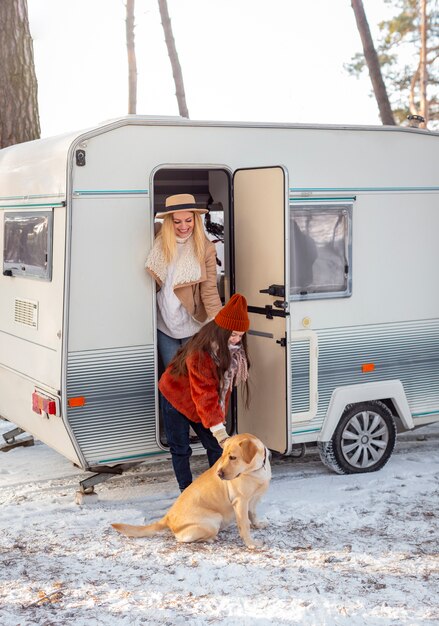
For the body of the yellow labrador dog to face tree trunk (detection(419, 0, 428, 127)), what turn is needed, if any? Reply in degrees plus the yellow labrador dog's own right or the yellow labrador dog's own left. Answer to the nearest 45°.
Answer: approximately 90° to the yellow labrador dog's own left

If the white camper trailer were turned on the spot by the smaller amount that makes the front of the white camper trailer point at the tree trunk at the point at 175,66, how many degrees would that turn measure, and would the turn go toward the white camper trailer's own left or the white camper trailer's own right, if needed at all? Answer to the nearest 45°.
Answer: approximately 45° to the white camper trailer's own left

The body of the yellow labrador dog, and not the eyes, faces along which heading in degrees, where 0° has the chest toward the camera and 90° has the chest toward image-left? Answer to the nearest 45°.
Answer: approximately 270°

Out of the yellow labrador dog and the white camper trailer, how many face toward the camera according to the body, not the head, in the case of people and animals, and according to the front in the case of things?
0

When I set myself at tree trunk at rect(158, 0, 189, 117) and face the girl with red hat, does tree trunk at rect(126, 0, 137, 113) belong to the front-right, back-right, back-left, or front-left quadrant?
back-right

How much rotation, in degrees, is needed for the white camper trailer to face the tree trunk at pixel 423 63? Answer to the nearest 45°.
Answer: approximately 45° to its left

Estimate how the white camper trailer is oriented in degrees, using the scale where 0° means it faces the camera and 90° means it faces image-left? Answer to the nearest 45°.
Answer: approximately 225°
